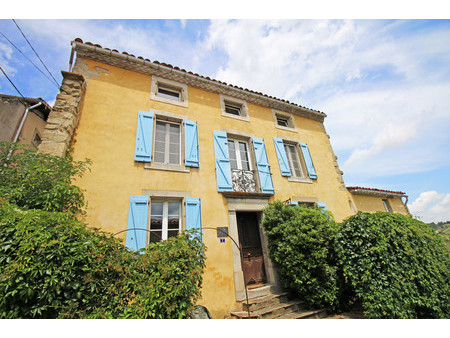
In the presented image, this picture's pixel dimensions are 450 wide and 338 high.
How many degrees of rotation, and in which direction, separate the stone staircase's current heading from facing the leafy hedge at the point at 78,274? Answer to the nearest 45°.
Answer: approximately 90° to its right

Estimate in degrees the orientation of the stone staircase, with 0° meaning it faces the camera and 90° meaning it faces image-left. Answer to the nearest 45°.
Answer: approximately 315°

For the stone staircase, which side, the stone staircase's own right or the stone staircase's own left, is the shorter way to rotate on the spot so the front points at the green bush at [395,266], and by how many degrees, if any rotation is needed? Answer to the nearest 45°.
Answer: approximately 45° to the stone staircase's own left

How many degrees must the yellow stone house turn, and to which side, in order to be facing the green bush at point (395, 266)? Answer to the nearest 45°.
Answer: approximately 45° to its left

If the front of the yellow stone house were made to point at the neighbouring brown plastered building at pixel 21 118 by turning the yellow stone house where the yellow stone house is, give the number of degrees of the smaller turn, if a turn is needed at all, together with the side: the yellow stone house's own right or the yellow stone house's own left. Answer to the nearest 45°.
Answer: approximately 135° to the yellow stone house's own right

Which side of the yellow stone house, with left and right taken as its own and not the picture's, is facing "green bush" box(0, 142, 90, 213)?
right

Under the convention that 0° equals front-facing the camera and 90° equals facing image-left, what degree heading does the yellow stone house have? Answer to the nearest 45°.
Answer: approximately 315°

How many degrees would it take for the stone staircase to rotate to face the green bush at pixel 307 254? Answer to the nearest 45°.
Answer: approximately 45° to its left

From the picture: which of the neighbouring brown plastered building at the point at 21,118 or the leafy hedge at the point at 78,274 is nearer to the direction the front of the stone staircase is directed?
the leafy hedge

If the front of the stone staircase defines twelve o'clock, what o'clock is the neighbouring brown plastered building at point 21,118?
The neighbouring brown plastered building is roughly at 4 o'clock from the stone staircase.

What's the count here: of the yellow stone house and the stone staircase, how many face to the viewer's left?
0
